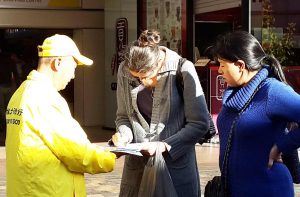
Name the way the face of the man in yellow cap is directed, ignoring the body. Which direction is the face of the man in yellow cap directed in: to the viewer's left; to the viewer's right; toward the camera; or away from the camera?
to the viewer's right

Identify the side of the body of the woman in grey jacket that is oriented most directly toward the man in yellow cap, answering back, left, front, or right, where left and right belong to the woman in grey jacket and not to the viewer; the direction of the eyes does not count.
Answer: front

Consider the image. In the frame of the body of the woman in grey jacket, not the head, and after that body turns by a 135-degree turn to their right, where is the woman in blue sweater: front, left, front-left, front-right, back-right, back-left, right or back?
back-right

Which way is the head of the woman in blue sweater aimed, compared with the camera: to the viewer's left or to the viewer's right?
to the viewer's left

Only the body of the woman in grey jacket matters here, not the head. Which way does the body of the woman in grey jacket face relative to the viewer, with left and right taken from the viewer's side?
facing the viewer and to the left of the viewer
